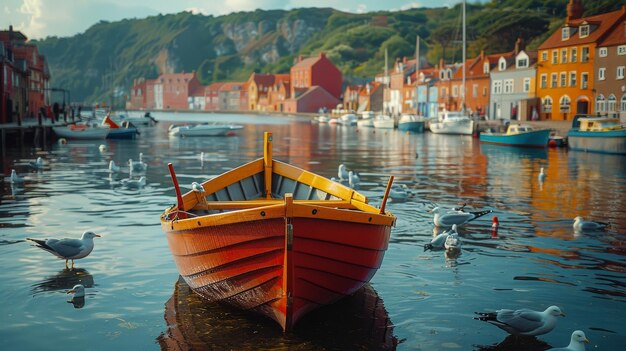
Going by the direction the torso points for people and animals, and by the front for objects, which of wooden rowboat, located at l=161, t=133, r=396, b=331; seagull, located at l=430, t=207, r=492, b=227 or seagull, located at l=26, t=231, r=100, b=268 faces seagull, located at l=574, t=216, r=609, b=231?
seagull, located at l=26, t=231, r=100, b=268

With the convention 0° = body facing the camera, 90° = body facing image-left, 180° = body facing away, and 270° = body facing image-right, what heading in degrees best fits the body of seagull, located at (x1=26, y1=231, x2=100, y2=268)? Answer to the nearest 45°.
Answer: approximately 270°

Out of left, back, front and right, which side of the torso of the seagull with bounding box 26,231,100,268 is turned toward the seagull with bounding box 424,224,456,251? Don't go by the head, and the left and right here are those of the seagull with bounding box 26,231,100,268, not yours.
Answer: front

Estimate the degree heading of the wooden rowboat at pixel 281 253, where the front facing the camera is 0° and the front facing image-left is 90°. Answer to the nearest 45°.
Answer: approximately 0°

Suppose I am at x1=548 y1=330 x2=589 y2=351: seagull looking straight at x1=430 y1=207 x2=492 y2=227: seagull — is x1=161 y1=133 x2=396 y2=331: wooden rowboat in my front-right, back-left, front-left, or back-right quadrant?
front-left

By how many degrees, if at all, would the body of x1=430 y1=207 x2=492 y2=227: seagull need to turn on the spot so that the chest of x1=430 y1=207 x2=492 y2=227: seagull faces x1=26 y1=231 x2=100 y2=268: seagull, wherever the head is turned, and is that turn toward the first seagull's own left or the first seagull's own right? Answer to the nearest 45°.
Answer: approximately 45° to the first seagull's own left

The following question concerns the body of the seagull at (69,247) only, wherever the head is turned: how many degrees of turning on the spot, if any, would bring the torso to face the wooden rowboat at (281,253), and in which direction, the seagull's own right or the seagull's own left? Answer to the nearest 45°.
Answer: approximately 45° to the seagull's own right

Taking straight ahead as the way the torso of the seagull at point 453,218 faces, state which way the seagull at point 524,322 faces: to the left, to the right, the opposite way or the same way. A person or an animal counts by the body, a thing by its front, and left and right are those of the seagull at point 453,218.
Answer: the opposite way

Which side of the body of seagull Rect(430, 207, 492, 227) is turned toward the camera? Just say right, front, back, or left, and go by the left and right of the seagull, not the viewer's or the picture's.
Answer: left

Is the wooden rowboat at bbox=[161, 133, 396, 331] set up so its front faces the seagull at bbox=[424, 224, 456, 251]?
no

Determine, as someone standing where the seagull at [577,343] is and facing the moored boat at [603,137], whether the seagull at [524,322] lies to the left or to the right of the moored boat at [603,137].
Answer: left

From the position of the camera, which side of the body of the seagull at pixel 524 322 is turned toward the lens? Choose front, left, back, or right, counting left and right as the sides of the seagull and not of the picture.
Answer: right

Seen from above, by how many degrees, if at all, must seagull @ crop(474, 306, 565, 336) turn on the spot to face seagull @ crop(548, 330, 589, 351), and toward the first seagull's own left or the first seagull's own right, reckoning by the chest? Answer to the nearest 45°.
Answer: approximately 45° to the first seagull's own right

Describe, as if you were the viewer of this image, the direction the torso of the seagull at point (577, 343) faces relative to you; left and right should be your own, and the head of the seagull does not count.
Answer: facing to the right of the viewer

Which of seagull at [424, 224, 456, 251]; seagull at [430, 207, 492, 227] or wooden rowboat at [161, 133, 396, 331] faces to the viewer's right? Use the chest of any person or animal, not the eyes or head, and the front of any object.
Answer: seagull at [424, 224, 456, 251]

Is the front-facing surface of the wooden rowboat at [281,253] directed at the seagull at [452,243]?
no
